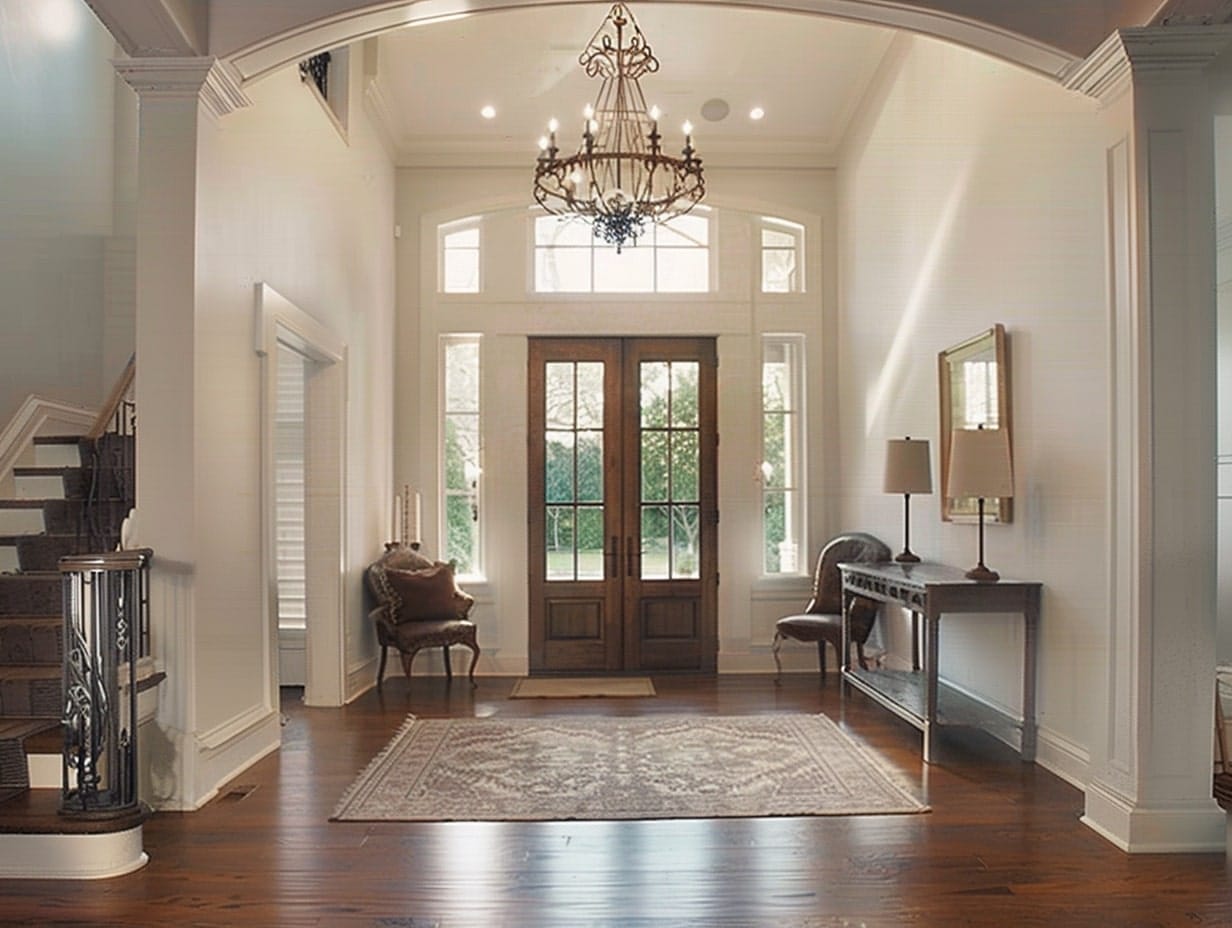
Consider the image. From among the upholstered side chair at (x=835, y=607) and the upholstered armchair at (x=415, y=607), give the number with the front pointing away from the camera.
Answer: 0

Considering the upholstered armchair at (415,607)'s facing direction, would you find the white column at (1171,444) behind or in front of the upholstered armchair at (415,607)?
in front

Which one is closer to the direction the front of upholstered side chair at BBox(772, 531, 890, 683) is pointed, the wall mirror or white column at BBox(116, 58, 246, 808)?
the white column

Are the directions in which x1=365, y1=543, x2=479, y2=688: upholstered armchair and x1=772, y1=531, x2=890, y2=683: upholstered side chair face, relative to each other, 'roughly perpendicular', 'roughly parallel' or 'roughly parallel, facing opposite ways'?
roughly perpendicular

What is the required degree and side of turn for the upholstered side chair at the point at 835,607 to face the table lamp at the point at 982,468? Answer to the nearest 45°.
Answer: approximately 45° to its left

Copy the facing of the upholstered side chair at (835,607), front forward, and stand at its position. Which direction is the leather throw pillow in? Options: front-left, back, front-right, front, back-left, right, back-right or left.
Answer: front-right

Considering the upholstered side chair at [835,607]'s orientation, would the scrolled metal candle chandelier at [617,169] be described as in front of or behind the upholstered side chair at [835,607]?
in front

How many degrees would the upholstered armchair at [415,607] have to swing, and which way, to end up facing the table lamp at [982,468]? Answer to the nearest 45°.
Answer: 0° — it already faces it

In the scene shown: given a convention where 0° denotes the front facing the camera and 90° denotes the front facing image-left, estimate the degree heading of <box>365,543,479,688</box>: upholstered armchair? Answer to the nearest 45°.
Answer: approximately 315°

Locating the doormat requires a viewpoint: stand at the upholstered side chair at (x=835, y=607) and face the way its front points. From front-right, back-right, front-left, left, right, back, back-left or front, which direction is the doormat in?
front-right

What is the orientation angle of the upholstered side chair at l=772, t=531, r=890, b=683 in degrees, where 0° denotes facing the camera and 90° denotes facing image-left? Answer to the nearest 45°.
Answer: approximately 45°
